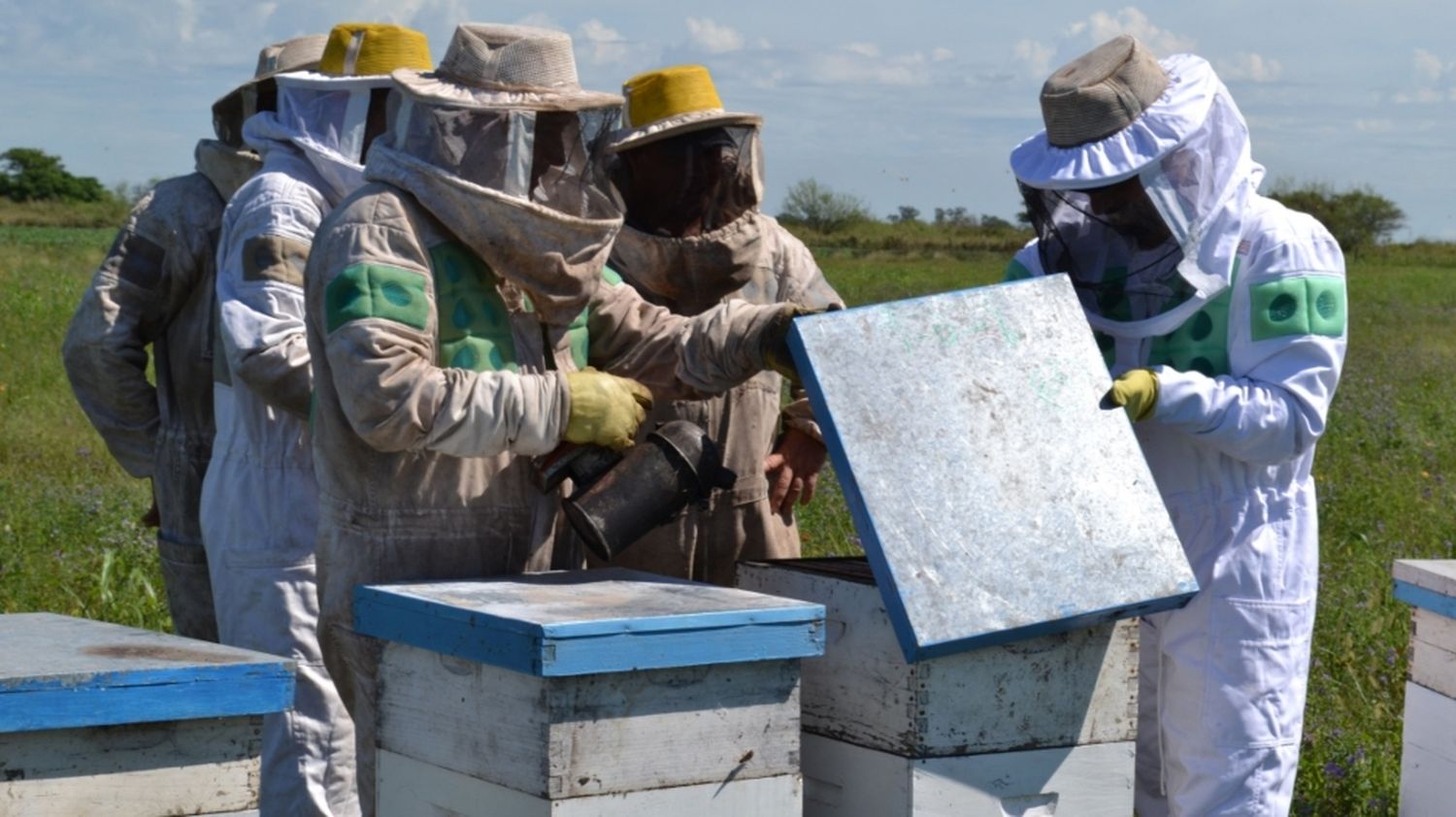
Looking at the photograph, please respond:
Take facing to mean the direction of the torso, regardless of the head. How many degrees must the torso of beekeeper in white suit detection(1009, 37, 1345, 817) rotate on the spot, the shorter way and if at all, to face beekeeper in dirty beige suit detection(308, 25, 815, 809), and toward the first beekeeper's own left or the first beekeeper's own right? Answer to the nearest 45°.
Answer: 0° — they already face them

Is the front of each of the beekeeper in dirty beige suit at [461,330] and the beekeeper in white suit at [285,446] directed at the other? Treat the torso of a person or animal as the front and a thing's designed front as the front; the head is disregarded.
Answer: no

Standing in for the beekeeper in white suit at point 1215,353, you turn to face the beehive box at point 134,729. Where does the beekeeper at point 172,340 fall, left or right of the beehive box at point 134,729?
right

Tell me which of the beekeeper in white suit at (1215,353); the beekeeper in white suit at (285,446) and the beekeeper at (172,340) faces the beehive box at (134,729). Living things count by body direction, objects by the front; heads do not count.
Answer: the beekeeper in white suit at (1215,353)

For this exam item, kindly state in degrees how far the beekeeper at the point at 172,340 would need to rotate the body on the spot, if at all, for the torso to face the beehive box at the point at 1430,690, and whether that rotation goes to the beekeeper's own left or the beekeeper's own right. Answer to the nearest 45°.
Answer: approximately 45° to the beekeeper's own right

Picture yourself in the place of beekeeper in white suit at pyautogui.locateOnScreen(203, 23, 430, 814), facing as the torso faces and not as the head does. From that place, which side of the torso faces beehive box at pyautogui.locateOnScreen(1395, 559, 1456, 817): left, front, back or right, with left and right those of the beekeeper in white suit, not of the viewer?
front

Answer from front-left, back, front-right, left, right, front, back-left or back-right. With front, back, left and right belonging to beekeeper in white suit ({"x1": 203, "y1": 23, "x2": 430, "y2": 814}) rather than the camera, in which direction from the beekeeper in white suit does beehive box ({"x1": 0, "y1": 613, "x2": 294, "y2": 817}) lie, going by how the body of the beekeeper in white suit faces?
right

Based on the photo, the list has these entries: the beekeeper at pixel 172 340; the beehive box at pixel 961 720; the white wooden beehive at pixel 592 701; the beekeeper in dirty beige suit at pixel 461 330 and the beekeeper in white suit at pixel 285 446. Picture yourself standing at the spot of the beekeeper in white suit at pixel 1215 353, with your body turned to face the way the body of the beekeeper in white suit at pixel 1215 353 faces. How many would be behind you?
0

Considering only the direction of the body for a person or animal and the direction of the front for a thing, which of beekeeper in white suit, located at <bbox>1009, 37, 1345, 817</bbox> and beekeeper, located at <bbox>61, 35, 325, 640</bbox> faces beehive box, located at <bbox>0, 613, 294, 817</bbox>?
the beekeeper in white suit

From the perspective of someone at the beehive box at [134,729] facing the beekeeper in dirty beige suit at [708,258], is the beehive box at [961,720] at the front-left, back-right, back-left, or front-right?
front-right

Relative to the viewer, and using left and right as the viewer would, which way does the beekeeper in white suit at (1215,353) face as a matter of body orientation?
facing the viewer and to the left of the viewer

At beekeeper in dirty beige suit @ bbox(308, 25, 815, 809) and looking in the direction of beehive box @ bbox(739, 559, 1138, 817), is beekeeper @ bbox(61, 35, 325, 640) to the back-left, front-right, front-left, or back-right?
back-left

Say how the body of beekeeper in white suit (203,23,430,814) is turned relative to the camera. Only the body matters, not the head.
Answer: to the viewer's right

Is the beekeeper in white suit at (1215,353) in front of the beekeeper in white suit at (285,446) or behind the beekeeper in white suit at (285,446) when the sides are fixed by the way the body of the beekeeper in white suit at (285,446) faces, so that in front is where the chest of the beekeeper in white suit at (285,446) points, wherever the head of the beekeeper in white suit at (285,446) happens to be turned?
in front

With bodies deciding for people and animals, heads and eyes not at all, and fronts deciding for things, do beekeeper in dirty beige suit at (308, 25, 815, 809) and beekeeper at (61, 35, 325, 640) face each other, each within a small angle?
no

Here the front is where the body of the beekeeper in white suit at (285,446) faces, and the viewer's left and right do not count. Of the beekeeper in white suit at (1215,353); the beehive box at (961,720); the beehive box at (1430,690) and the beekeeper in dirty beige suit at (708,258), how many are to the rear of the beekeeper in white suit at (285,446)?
0

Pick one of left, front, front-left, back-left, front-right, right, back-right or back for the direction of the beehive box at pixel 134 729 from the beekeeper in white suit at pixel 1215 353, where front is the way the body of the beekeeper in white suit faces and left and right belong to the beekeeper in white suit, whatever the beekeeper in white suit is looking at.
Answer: front

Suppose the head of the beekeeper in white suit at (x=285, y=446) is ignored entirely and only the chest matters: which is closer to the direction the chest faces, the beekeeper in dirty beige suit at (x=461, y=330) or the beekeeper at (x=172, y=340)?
the beekeeper in dirty beige suit

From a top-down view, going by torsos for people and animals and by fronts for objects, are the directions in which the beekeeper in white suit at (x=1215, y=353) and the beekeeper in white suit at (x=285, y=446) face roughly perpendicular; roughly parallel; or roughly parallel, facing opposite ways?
roughly parallel, facing opposite ways

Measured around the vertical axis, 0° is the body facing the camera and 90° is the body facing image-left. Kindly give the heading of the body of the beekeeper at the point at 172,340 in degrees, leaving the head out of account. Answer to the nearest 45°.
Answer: approximately 270°
